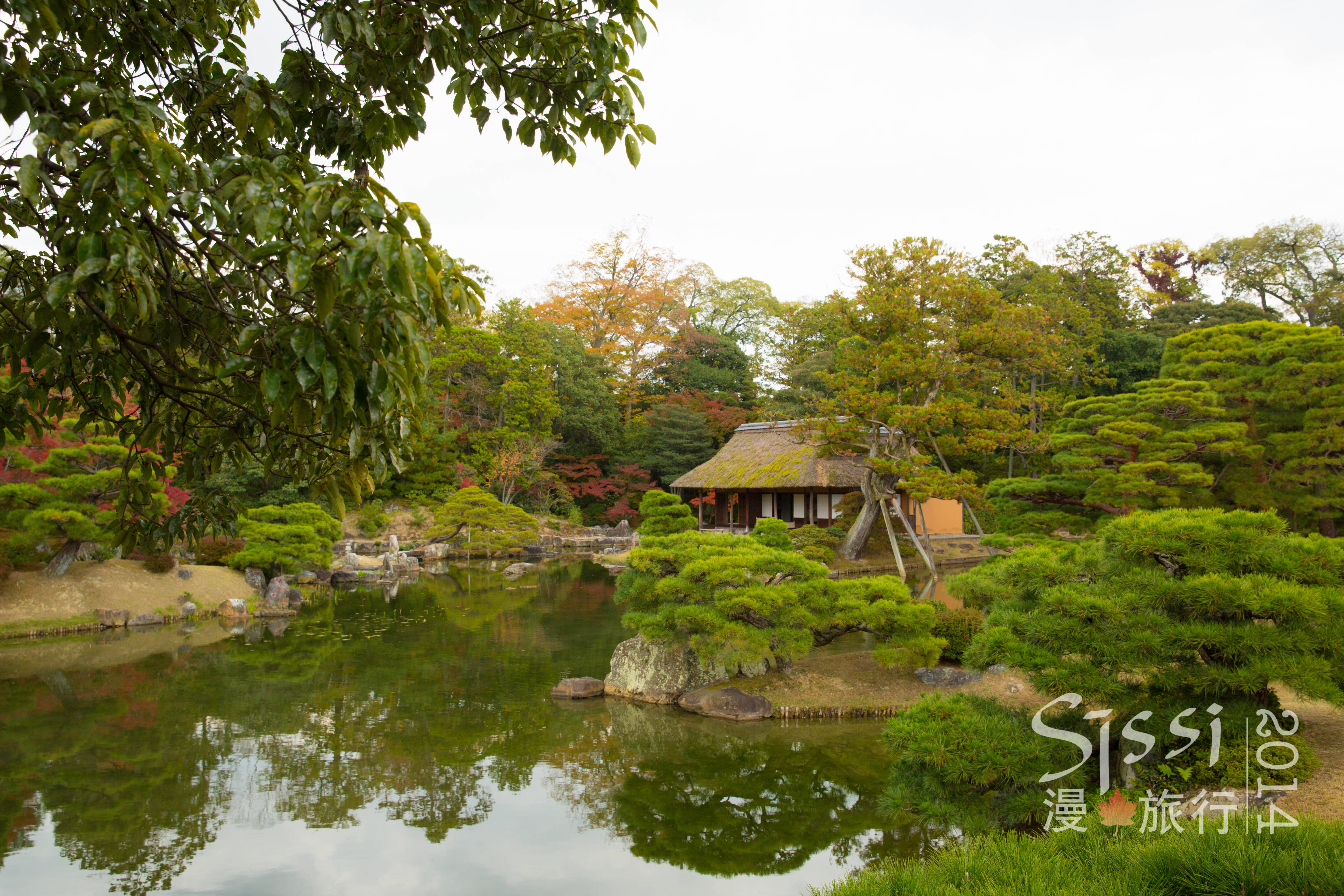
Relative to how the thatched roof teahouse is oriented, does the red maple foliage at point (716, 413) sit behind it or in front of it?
behind

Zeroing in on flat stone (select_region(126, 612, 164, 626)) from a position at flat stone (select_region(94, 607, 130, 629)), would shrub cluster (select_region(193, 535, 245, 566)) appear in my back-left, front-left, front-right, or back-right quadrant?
front-left

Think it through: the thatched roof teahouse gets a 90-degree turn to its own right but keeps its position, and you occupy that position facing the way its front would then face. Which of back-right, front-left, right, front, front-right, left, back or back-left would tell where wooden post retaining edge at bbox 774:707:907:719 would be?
left

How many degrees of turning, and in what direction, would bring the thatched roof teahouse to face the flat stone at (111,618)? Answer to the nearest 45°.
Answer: approximately 45° to its right

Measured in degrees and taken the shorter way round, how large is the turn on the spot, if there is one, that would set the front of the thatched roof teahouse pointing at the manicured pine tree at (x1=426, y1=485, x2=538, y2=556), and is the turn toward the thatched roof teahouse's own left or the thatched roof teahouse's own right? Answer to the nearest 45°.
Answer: approximately 45° to the thatched roof teahouse's own right

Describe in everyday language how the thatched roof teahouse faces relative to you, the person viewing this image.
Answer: facing the viewer

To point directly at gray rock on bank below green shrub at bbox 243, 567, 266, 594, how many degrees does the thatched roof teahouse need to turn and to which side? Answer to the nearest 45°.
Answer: approximately 45° to its right

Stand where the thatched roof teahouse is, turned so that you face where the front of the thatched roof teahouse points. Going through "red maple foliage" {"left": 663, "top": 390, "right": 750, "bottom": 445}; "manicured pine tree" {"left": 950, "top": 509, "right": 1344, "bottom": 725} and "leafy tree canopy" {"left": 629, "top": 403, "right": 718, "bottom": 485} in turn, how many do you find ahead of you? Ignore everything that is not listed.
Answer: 1

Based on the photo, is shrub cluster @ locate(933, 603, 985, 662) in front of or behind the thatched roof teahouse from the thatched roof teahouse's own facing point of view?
in front

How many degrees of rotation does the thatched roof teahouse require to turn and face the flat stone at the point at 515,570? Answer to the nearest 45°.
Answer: approximately 45° to its right

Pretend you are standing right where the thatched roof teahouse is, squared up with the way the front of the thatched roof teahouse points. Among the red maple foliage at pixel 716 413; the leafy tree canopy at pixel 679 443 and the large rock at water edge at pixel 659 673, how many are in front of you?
1

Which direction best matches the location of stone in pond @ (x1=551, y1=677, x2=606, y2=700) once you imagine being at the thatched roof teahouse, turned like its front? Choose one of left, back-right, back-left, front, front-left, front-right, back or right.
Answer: front

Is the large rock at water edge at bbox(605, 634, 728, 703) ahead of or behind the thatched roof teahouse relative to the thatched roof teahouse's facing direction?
ahead

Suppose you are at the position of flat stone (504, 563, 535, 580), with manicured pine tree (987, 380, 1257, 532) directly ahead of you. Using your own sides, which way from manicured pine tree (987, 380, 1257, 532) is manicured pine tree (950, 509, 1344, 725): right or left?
right

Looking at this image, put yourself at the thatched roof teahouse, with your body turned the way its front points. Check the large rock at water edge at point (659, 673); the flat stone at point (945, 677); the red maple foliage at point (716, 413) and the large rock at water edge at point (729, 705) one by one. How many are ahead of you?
3

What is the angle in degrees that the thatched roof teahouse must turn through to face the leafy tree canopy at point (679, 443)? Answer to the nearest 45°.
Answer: approximately 135° to its right

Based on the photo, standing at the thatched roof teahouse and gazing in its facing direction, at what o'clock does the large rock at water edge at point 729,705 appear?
The large rock at water edge is roughly at 12 o'clock from the thatched roof teahouse.

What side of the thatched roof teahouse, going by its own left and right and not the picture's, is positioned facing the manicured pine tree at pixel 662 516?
front

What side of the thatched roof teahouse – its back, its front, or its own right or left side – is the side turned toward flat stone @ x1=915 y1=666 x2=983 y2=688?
front
